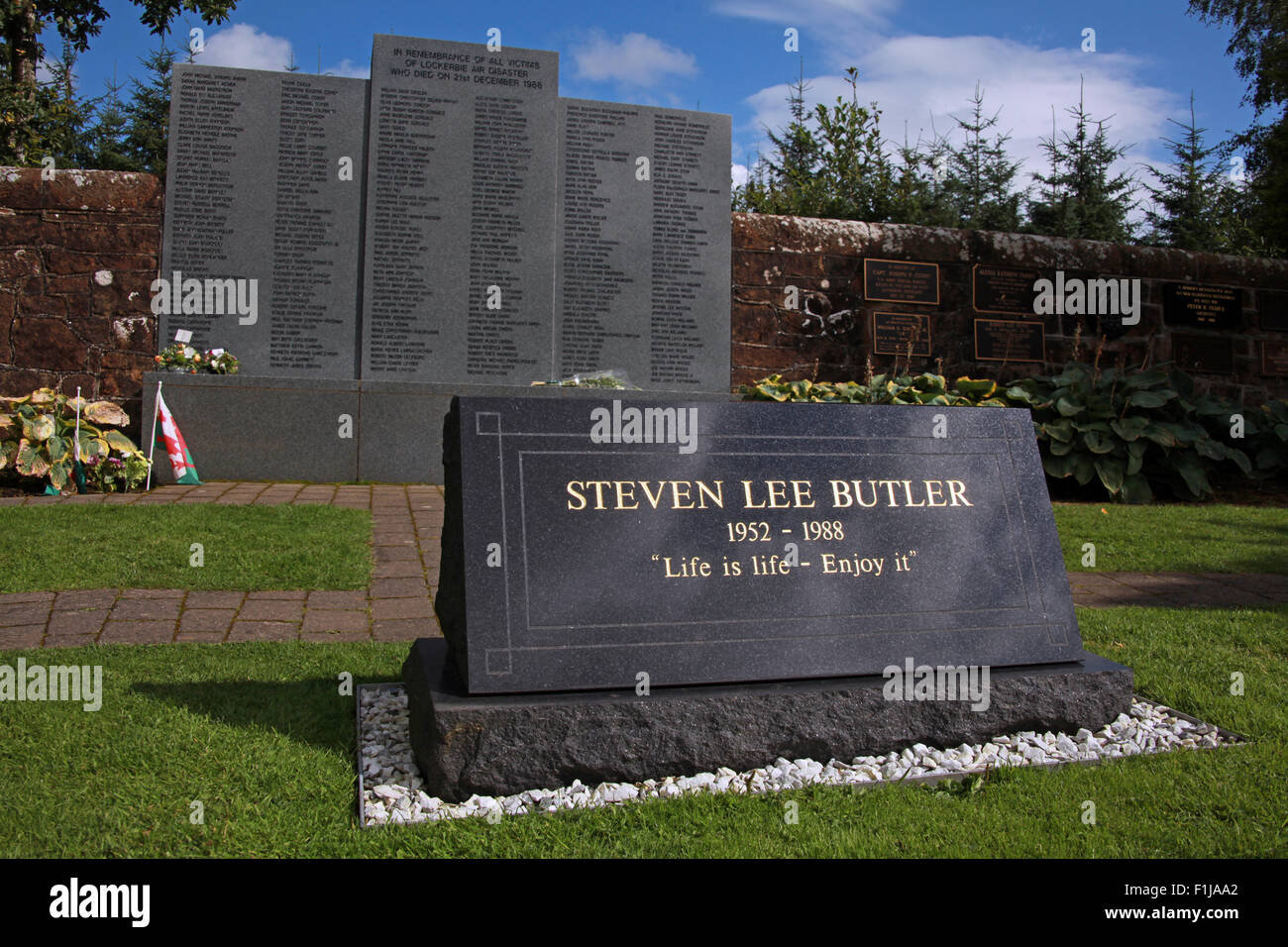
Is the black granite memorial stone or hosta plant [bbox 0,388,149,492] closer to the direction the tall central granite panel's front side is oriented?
the black granite memorial stone

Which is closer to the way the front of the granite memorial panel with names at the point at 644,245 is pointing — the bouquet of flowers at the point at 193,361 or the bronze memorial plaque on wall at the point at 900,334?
the bouquet of flowers

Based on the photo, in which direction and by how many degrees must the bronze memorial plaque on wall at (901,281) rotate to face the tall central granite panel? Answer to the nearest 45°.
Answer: approximately 45° to its right

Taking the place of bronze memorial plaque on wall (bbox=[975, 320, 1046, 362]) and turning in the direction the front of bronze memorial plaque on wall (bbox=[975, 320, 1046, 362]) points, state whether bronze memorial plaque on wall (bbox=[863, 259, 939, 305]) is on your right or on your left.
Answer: on your right

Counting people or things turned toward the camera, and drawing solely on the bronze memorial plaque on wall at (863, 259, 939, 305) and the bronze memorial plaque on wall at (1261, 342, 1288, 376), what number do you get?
2

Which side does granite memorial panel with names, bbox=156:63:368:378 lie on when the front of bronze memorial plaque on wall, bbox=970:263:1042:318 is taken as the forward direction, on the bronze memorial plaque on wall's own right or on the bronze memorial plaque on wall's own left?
on the bronze memorial plaque on wall's own right

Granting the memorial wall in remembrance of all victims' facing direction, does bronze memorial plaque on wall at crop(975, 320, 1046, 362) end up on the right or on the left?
on its left

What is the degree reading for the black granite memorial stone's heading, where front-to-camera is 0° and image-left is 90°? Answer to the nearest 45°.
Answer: approximately 0°
